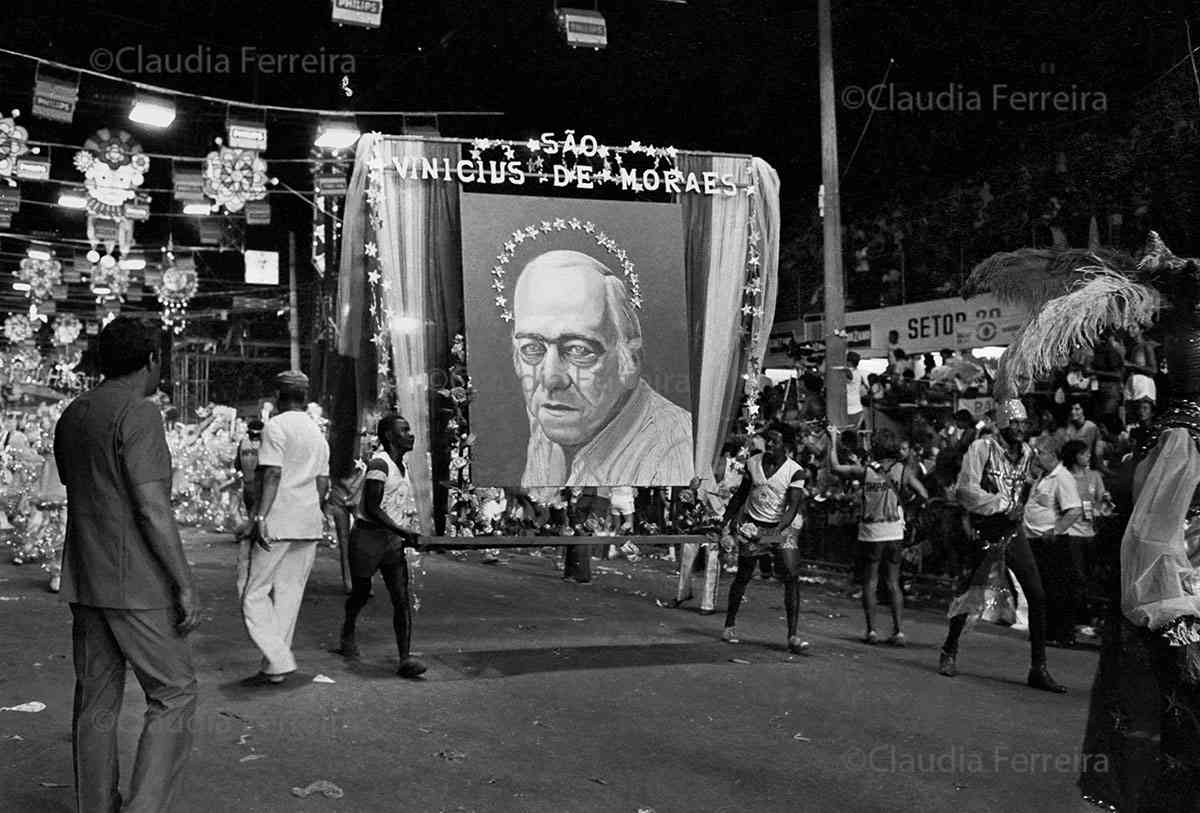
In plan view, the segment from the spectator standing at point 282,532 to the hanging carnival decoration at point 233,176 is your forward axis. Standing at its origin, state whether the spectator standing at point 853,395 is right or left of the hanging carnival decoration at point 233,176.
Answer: right

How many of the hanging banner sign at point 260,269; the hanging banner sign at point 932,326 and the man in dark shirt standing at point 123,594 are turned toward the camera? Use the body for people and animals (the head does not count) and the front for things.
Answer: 2

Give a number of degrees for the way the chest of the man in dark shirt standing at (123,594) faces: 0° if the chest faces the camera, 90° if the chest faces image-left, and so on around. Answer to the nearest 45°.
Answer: approximately 225°

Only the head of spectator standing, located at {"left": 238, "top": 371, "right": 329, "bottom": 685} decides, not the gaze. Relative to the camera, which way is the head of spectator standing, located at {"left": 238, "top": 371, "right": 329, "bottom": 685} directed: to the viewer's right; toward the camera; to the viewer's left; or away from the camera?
away from the camera

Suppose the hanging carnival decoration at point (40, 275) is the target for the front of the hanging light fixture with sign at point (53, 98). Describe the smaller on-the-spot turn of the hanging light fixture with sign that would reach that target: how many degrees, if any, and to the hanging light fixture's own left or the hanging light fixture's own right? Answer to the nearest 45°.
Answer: approximately 180°

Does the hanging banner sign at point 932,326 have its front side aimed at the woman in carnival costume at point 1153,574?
yes

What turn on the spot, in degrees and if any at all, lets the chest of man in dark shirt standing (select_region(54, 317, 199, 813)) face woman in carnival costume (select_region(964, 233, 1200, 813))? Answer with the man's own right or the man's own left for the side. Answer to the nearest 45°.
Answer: approximately 90° to the man's own right

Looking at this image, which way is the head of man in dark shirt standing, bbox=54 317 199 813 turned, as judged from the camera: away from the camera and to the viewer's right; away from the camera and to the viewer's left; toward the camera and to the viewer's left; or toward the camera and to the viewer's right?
away from the camera and to the viewer's right

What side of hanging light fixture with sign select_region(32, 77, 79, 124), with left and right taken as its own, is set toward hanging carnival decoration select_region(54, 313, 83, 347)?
back

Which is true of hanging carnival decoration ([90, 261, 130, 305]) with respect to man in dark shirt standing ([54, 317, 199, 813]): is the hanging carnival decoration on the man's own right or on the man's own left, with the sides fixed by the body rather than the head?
on the man's own left
